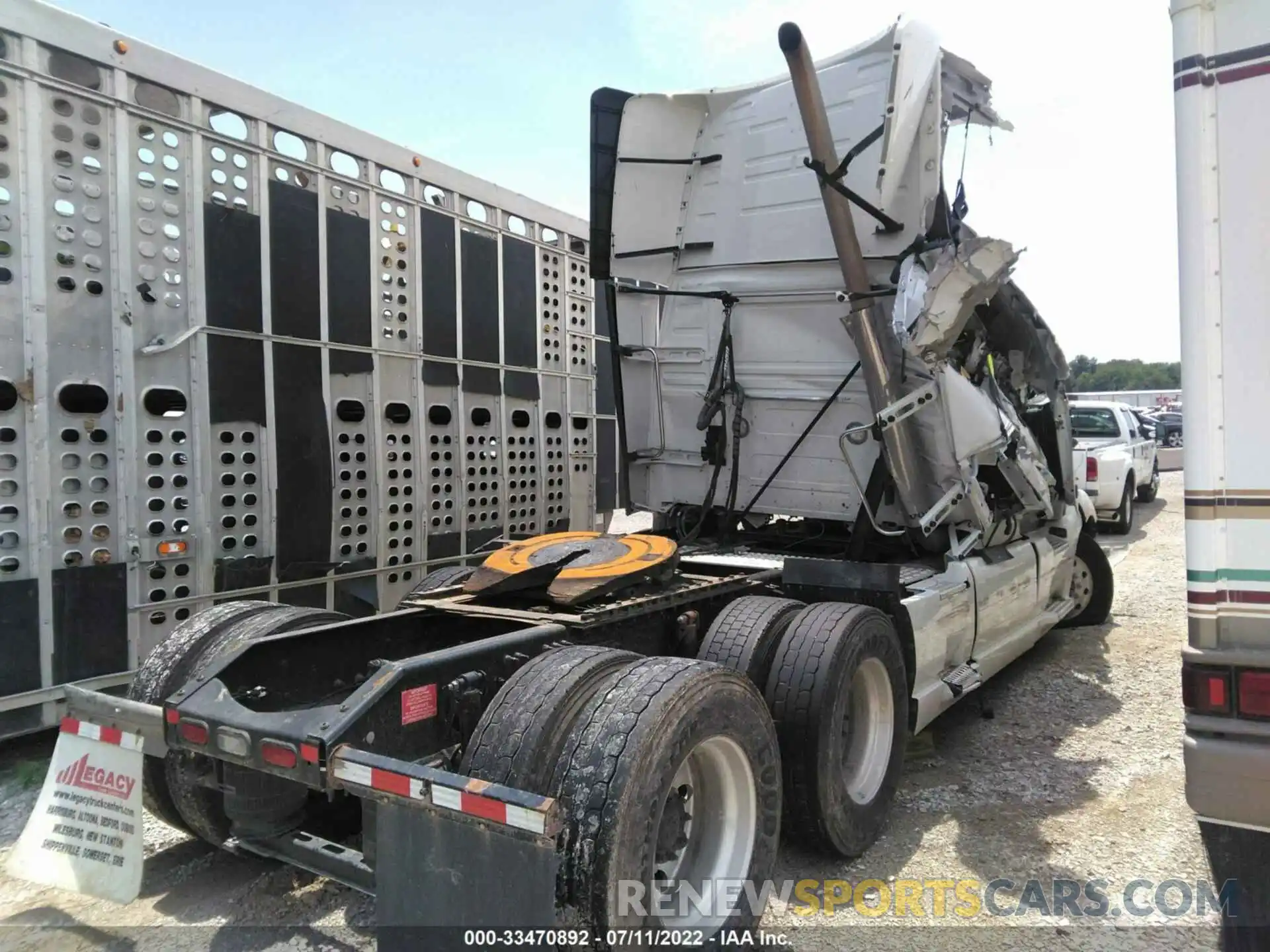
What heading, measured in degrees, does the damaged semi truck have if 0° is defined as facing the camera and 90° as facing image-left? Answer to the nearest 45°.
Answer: approximately 225°
